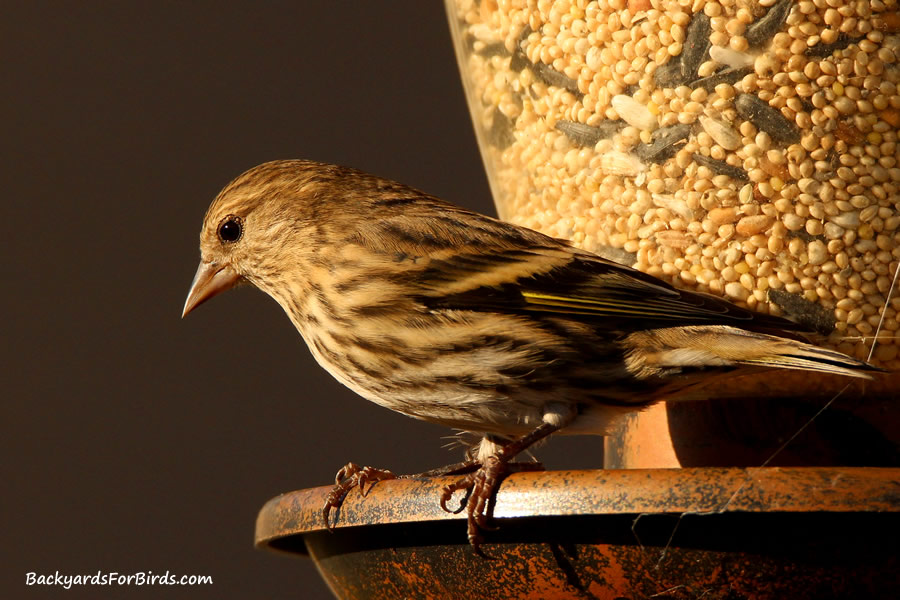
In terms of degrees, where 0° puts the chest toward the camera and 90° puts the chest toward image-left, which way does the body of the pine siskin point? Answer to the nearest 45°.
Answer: approximately 90°
